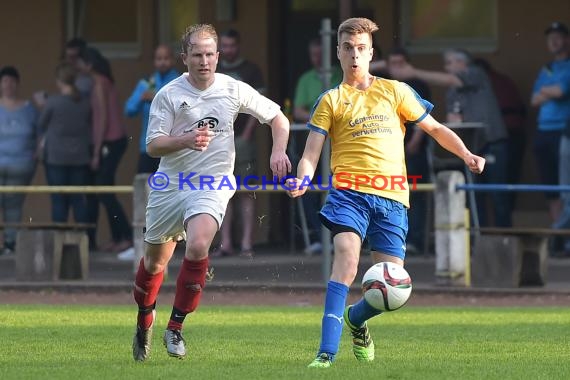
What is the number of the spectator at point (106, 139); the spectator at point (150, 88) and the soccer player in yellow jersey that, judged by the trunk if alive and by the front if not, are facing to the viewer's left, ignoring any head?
1

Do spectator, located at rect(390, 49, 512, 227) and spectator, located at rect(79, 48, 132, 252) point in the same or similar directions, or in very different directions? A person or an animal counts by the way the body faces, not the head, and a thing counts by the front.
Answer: same or similar directions

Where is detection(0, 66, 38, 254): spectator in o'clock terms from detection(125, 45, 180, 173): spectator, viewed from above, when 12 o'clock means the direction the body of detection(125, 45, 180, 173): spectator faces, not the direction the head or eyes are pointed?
detection(0, 66, 38, 254): spectator is roughly at 4 o'clock from detection(125, 45, 180, 173): spectator.

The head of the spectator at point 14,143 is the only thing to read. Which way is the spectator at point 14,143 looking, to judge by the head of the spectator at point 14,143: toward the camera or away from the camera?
toward the camera

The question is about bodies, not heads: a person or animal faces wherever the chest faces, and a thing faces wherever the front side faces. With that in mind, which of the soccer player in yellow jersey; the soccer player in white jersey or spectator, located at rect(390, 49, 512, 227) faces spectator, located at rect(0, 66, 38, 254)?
spectator, located at rect(390, 49, 512, 227)

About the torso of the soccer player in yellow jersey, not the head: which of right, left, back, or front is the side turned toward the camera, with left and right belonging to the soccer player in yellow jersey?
front

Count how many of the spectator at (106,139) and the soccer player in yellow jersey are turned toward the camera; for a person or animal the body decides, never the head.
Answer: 1

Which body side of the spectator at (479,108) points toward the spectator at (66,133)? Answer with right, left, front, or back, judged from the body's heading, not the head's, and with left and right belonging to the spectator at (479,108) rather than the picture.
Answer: front

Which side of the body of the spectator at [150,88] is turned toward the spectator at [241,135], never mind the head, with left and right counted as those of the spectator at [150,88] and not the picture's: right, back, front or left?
left

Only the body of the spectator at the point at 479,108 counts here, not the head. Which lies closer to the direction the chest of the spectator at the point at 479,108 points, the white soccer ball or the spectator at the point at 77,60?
the spectator

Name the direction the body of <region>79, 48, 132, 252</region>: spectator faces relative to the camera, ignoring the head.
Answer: to the viewer's left

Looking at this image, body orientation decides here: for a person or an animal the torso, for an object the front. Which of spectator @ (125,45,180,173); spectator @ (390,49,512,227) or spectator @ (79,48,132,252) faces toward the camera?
spectator @ (125,45,180,173)
